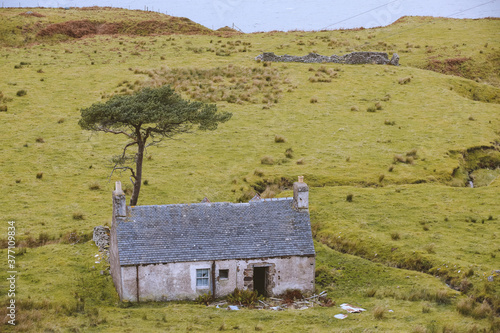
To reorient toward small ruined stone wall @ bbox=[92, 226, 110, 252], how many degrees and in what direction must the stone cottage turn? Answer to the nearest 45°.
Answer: approximately 135° to its right

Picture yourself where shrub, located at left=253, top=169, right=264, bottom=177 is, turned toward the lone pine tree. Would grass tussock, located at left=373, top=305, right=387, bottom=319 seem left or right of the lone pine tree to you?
left

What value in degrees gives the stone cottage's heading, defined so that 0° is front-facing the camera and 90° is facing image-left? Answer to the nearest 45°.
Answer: approximately 0°

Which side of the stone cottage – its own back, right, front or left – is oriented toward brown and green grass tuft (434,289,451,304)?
left

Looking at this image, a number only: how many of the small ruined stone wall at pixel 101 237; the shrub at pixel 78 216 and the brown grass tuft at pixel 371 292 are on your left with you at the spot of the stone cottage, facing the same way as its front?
1

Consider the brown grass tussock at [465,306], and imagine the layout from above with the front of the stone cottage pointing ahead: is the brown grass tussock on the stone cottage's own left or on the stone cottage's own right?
on the stone cottage's own left

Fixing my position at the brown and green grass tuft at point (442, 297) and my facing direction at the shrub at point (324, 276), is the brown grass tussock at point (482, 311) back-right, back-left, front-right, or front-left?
back-left

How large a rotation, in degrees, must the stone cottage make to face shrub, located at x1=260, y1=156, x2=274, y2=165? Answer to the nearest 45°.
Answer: approximately 180°

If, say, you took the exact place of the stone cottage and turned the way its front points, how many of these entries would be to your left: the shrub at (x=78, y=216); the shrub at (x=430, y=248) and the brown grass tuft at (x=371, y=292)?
2

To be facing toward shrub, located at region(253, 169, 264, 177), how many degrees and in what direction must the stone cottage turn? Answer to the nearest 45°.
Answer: approximately 180°

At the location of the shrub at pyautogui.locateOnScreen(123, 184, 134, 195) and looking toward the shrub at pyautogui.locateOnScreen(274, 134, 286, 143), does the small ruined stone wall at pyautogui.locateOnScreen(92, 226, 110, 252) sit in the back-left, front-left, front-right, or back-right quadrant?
back-right

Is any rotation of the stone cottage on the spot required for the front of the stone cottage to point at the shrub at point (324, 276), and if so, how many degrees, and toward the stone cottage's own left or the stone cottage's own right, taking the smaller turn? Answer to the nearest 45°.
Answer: approximately 90° to the stone cottage's own left

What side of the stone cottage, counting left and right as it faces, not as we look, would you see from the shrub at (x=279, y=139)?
back

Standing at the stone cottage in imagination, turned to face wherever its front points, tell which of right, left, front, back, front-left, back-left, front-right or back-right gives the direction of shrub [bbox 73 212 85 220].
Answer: back-right
